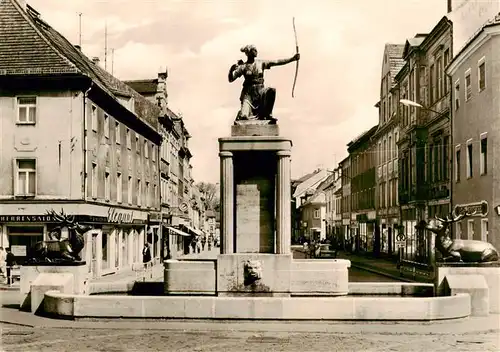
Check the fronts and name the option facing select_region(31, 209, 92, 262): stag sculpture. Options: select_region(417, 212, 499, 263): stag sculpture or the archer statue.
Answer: select_region(417, 212, 499, 263): stag sculpture

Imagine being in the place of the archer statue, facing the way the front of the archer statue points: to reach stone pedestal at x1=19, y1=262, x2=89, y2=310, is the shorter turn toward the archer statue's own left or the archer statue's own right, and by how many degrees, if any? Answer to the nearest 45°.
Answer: approximately 135° to the archer statue's own right

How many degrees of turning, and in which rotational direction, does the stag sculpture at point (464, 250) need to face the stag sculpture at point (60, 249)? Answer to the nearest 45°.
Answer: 0° — it already faces it

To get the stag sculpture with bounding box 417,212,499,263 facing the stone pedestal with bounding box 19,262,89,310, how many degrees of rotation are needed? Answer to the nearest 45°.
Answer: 0° — it already faces it

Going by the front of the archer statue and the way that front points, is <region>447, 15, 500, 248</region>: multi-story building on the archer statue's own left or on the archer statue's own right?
on the archer statue's own left

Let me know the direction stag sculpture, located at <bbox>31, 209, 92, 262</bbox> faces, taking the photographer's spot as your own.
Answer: facing to the right of the viewer

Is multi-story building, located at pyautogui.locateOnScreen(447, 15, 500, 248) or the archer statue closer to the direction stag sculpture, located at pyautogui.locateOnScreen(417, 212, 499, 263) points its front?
the archer statue

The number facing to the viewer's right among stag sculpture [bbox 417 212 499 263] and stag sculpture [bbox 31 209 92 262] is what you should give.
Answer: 1

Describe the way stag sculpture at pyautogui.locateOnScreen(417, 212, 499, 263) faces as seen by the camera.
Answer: facing to the left of the viewer
